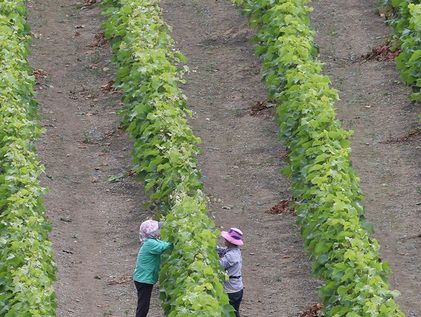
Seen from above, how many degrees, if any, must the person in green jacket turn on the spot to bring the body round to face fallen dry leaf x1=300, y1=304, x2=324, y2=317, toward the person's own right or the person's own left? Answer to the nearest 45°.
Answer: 0° — they already face it

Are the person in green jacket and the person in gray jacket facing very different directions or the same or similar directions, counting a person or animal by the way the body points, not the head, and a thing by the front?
very different directions

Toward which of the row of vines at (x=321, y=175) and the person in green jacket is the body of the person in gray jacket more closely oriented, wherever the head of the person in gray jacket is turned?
the person in green jacket

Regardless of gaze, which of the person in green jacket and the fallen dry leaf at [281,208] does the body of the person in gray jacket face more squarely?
the person in green jacket

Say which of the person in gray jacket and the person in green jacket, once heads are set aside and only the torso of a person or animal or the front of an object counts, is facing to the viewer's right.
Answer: the person in green jacket

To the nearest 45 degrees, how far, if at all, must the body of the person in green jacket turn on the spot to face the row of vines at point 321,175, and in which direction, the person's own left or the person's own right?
approximately 45° to the person's own left

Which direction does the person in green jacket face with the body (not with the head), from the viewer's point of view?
to the viewer's right

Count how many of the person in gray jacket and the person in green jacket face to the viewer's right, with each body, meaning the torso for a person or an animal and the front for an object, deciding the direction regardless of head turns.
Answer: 1

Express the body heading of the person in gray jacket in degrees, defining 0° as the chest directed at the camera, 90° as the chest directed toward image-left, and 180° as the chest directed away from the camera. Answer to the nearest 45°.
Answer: approximately 90°

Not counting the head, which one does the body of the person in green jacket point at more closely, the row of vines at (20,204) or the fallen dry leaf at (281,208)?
the fallen dry leaf
